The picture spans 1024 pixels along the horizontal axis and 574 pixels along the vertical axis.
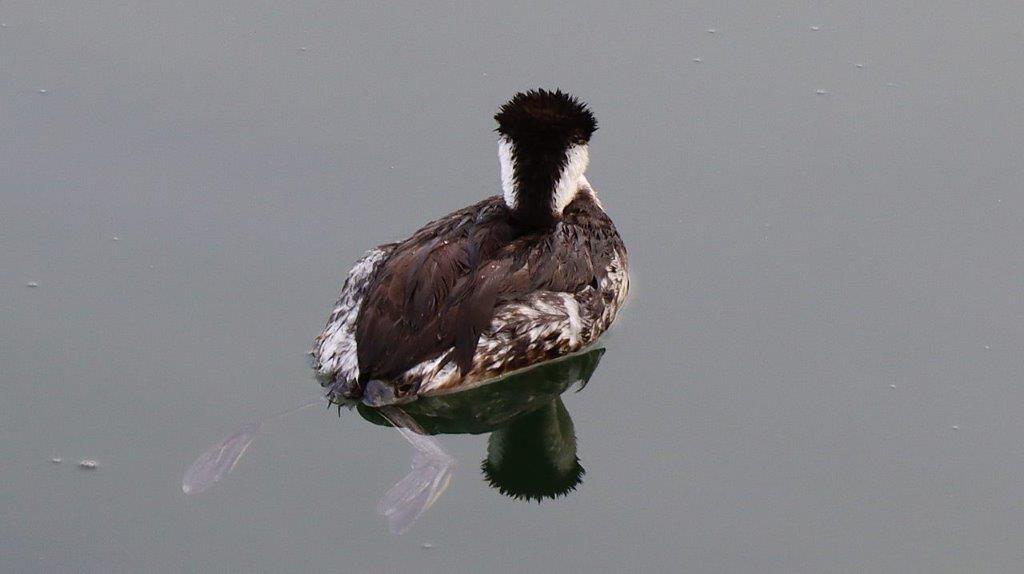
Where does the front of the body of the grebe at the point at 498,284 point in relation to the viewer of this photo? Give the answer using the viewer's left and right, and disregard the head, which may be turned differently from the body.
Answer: facing away from the viewer and to the right of the viewer
